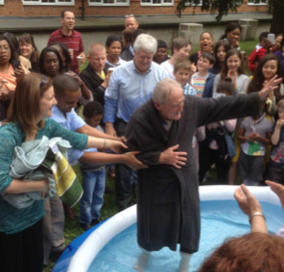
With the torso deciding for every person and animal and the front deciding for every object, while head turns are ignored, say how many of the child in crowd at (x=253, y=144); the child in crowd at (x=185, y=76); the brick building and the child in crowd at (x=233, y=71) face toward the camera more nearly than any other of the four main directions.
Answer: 4

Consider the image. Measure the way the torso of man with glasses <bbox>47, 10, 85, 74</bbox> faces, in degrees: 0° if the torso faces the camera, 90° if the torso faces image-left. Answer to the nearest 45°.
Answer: approximately 315°

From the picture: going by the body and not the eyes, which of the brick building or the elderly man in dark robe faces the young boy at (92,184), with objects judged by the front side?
the brick building

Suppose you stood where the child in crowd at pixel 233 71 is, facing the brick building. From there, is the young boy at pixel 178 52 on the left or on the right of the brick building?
left

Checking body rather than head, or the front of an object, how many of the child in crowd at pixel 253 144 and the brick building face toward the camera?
2

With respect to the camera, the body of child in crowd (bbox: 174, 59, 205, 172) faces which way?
toward the camera

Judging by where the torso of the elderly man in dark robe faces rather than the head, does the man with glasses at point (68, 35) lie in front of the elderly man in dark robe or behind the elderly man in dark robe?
behind

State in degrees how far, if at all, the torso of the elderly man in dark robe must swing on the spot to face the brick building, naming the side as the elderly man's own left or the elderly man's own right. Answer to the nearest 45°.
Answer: approximately 135° to the elderly man's own left

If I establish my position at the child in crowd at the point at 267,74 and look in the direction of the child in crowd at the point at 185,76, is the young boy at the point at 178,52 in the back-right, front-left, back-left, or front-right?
front-right

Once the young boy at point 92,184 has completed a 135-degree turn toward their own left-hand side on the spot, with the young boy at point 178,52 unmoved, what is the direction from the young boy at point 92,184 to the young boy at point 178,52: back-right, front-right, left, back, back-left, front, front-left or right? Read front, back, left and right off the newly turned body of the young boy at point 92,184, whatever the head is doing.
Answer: front-right

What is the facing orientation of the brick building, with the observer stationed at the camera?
facing the viewer

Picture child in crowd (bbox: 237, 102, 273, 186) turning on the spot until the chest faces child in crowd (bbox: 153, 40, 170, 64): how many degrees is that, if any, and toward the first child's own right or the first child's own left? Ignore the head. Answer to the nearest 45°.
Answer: approximately 135° to the first child's own right

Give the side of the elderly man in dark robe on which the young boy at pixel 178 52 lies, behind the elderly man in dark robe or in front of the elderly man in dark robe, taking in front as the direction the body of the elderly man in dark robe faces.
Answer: behind

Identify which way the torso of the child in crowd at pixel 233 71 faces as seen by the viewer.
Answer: toward the camera
